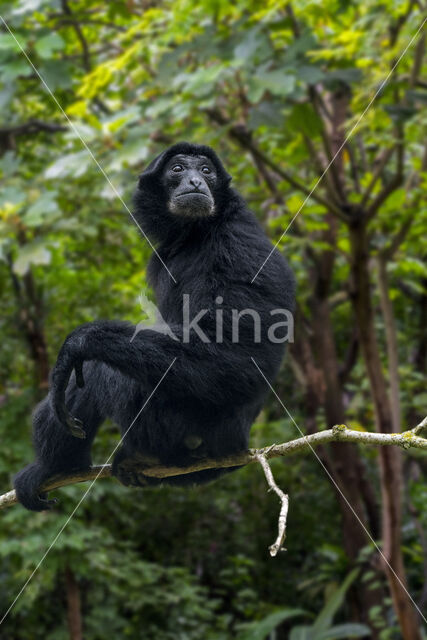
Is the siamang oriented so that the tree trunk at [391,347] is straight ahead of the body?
no

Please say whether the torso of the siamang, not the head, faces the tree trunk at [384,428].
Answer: no

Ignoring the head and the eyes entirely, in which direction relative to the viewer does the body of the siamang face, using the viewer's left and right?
facing the viewer and to the left of the viewer
